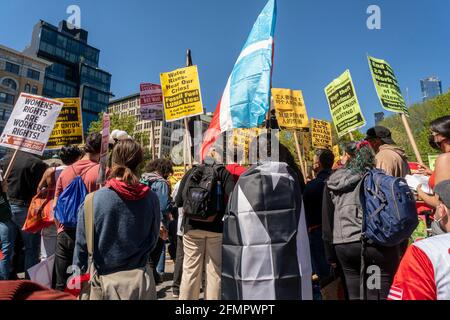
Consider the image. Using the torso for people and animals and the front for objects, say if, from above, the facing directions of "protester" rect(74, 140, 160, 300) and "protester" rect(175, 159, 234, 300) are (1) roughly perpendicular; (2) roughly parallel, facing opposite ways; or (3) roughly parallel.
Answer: roughly parallel

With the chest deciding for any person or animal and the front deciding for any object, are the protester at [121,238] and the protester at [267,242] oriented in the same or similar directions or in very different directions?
same or similar directions

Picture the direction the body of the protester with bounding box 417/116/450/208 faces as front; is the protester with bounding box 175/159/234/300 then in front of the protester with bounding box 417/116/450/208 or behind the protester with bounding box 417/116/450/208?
in front

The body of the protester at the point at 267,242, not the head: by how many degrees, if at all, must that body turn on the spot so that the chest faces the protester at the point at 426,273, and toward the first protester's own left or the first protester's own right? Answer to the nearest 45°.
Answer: approximately 135° to the first protester's own right

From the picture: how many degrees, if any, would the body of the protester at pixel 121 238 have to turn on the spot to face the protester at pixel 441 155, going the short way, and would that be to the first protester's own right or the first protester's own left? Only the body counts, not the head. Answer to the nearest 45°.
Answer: approximately 90° to the first protester's own right

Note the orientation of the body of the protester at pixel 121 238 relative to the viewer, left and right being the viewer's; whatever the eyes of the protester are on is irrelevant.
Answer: facing away from the viewer

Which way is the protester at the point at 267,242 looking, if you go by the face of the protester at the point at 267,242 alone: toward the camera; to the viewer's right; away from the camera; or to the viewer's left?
away from the camera

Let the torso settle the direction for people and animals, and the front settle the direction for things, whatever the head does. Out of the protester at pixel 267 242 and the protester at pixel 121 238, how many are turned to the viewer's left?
0

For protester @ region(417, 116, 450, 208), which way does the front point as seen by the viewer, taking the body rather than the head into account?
to the viewer's left

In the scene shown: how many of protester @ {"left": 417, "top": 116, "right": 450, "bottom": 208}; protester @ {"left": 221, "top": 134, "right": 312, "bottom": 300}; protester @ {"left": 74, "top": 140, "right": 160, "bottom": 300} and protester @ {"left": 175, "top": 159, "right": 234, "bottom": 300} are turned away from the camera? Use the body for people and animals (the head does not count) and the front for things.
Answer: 3

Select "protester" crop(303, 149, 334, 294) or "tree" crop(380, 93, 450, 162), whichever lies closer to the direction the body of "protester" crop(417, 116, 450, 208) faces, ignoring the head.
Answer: the protester

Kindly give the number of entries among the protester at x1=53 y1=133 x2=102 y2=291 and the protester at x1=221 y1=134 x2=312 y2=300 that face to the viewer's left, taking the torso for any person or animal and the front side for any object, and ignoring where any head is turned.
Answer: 0

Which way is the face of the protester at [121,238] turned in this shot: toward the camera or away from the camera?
away from the camera

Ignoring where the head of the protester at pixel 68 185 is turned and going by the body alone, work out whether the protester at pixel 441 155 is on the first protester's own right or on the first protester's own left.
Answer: on the first protester's own right

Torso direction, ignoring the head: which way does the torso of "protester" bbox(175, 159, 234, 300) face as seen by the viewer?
away from the camera

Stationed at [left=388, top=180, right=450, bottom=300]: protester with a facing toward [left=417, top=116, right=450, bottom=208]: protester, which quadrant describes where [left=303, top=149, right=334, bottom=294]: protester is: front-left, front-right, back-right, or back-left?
front-left

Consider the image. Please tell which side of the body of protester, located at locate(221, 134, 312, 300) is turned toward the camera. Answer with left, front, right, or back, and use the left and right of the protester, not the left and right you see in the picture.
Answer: back
